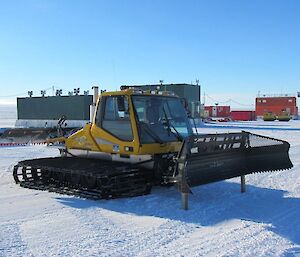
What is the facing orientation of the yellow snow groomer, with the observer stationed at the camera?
facing the viewer and to the right of the viewer

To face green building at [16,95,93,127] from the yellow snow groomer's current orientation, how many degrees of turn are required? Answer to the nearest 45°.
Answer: approximately 135° to its left

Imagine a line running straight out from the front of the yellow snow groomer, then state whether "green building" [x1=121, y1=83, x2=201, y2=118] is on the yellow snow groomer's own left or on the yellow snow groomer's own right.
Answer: on the yellow snow groomer's own left
